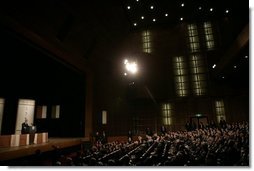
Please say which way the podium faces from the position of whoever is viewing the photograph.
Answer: facing the viewer and to the right of the viewer
